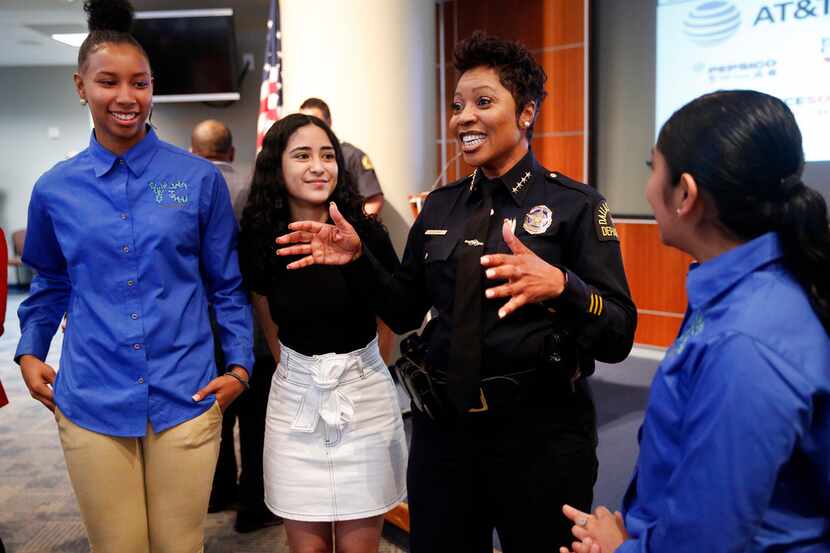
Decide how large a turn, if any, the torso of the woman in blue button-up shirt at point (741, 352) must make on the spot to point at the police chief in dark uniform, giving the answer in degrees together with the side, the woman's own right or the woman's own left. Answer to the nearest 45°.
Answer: approximately 45° to the woman's own right

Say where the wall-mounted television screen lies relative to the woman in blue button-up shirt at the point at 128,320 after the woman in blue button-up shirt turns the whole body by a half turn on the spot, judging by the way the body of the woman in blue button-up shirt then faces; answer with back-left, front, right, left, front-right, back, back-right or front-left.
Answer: front

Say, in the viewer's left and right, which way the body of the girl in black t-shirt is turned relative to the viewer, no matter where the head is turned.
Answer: facing the viewer

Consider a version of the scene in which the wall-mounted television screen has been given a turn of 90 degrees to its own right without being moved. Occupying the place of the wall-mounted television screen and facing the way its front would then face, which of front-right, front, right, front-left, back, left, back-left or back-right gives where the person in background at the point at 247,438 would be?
left

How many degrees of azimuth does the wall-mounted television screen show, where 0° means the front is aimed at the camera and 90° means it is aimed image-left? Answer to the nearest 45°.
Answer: approximately 0°

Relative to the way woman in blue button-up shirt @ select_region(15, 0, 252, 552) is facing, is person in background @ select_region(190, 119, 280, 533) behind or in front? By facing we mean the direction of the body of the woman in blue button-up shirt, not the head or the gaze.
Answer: behind

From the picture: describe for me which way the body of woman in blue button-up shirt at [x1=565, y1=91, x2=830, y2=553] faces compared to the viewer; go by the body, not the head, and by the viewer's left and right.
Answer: facing to the left of the viewer
